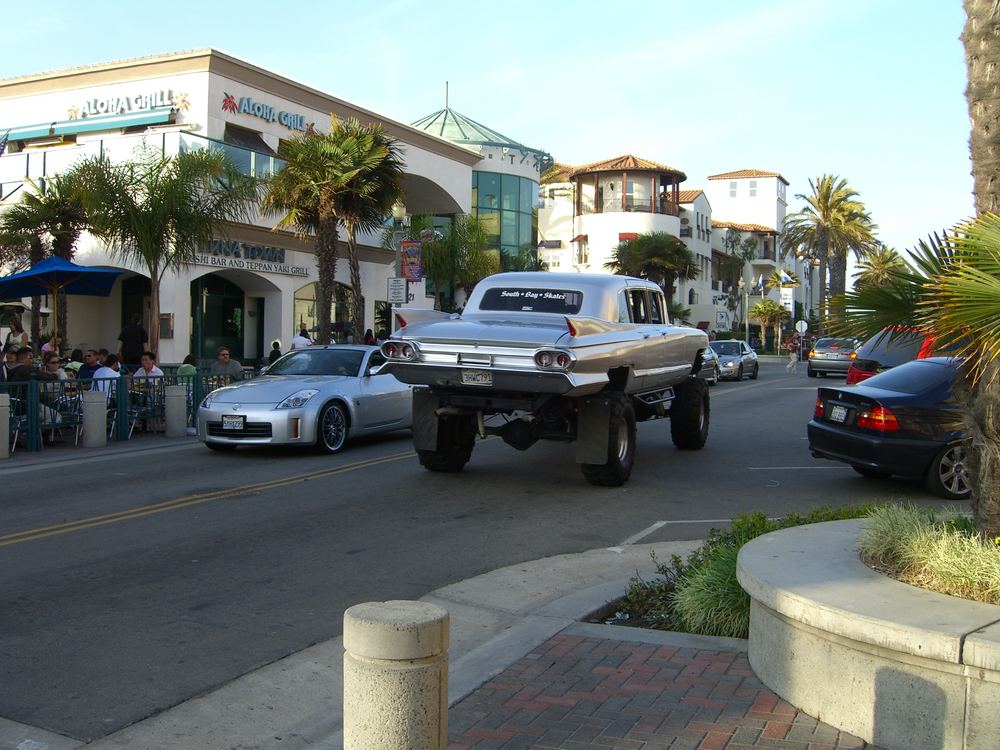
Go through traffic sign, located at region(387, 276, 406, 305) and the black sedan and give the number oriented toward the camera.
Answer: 1

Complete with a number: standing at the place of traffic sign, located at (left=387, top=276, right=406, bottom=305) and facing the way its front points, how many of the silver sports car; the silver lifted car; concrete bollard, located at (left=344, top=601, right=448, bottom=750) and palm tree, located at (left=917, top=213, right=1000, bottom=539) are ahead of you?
4

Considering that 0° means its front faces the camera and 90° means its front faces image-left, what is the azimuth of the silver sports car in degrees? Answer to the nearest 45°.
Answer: approximately 45°

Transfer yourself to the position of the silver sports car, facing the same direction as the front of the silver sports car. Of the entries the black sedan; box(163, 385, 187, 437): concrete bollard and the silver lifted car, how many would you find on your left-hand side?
2

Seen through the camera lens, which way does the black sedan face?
facing away from the viewer and to the right of the viewer

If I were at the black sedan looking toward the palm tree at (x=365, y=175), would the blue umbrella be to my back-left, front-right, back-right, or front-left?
front-left

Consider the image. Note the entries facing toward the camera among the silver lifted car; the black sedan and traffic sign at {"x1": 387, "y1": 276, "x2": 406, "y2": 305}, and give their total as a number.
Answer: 1

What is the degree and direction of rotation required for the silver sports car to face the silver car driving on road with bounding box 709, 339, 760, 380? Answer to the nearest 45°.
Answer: approximately 180°

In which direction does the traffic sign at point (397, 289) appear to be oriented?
toward the camera

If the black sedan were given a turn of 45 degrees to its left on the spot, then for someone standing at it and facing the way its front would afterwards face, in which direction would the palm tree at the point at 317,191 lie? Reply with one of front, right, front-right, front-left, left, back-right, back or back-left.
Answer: front-left

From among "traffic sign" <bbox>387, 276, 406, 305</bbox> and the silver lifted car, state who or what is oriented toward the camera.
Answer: the traffic sign

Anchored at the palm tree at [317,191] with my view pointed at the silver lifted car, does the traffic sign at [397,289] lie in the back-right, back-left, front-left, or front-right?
front-left

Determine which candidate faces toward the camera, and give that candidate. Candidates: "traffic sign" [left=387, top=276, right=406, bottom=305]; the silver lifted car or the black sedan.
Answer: the traffic sign

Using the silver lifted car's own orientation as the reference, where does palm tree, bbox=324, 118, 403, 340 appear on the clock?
The palm tree is roughly at 10 o'clock from the silver lifted car.

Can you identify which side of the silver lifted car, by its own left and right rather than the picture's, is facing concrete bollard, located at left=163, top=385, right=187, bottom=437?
left

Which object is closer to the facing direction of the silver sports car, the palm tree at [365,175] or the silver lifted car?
the silver lifted car

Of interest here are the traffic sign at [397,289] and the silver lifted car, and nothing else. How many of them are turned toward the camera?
1

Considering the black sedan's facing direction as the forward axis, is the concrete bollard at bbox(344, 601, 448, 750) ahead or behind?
behind
